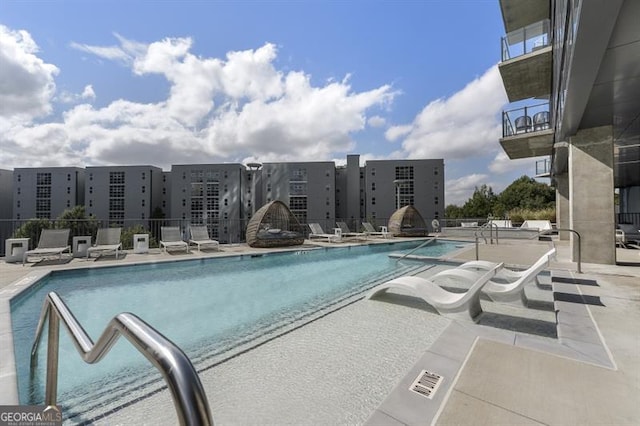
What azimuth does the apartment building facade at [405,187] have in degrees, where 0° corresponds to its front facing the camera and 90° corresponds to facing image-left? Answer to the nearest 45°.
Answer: approximately 0°

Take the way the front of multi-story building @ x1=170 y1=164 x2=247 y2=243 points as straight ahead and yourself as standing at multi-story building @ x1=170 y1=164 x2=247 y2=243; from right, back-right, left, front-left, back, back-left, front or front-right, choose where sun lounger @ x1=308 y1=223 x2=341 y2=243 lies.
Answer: front

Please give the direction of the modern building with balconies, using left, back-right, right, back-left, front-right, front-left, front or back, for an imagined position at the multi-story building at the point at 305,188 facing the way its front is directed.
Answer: front

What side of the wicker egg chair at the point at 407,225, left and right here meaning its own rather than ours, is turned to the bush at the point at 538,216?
left

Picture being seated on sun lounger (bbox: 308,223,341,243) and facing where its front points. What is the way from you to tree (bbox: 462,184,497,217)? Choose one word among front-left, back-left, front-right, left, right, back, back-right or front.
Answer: left

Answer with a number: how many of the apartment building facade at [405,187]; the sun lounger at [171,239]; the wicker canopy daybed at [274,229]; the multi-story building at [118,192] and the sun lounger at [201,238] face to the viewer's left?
0

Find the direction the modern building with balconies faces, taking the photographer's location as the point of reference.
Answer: facing to the left of the viewer

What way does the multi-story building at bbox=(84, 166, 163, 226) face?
toward the camera

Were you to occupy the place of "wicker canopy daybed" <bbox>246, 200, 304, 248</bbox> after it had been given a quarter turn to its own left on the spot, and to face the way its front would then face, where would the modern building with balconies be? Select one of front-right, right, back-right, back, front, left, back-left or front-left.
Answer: right

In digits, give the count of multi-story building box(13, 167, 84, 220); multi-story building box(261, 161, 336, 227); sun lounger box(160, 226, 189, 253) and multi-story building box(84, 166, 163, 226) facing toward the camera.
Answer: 4

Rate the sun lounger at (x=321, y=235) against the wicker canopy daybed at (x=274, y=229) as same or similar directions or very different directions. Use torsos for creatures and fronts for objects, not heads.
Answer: same or similar directions

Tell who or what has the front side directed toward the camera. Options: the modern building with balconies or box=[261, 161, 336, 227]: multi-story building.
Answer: the multi-story building

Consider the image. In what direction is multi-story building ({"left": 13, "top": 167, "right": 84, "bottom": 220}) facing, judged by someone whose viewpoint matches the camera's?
facing the viewer

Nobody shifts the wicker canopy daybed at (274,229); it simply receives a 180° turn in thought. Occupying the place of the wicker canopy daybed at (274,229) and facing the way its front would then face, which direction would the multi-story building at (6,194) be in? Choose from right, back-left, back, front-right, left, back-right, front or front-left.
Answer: front

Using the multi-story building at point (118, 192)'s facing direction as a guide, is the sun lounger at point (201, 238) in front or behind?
in front

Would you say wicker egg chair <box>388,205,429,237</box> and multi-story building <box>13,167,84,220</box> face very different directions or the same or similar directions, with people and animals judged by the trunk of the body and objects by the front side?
same or similar directions

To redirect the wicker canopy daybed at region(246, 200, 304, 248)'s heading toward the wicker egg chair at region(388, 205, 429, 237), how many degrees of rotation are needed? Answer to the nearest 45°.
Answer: approximately 90° to its left

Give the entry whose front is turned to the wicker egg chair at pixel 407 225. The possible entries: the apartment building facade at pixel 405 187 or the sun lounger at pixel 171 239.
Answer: the apartment building facade

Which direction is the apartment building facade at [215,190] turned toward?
toward the camera

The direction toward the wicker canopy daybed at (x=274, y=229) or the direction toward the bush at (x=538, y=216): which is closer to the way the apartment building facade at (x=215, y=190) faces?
the wicker canopy daybed

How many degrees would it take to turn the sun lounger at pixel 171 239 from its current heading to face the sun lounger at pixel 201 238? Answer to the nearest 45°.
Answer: approximately 90° to its left
